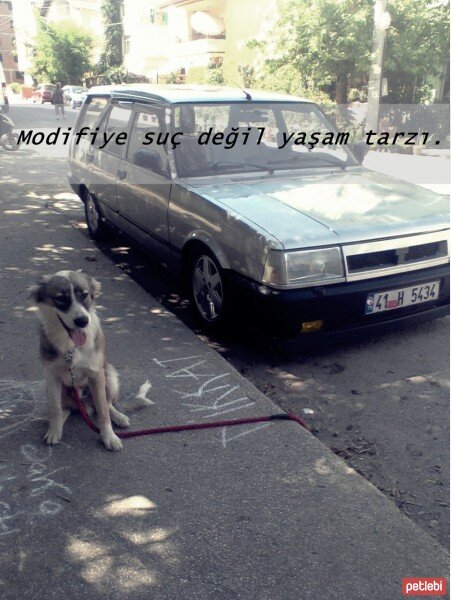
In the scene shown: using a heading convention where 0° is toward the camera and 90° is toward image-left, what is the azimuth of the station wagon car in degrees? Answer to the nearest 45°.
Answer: approximately 315°

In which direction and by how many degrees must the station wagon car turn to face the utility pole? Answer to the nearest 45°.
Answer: approximately 135° to its left

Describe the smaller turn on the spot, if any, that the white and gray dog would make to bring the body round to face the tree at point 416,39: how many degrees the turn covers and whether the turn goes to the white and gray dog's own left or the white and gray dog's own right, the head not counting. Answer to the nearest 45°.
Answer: approximately 135° to the white and gray dog's own left

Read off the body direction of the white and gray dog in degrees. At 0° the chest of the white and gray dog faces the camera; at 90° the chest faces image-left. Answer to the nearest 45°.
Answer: approximately 0°

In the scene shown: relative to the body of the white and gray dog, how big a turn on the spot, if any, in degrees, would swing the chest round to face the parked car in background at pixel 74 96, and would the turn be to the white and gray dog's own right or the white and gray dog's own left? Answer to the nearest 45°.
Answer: approximately 180°
